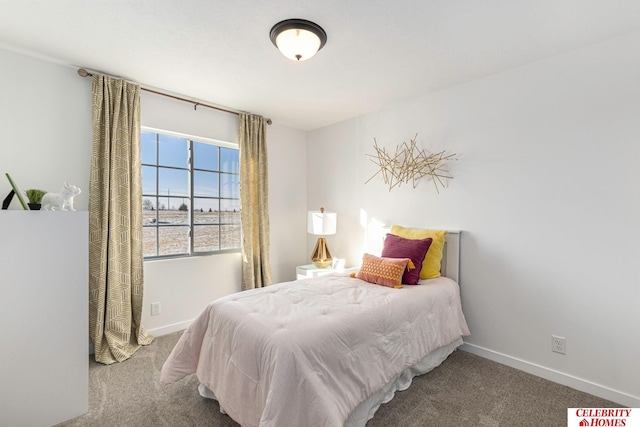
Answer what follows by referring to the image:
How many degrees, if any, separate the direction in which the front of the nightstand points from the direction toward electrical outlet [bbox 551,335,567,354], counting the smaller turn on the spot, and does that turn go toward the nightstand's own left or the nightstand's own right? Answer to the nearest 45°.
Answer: approximately 90° to the nightstand's own left

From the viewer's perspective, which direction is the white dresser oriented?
to the viewer's right

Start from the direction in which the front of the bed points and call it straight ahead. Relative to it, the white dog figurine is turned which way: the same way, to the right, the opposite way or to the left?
the opposite way

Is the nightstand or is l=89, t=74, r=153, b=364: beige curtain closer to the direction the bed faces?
the beige curtain

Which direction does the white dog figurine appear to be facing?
to the viewer's right
